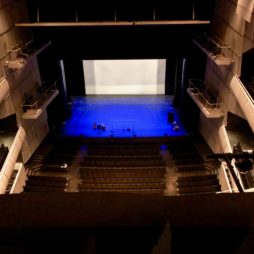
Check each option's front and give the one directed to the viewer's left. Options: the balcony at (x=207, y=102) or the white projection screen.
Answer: the balcony

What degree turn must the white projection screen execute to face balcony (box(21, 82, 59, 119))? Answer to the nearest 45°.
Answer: approximately 45° to its right

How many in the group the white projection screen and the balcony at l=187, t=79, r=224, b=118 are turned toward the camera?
1

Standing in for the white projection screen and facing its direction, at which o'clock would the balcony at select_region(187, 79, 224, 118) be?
The balcony is roughly at 11 o'clock from the white projection screen.

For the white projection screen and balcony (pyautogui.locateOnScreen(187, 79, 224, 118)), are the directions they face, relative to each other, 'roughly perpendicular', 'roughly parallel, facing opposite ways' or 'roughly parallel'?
roughly perpendicular

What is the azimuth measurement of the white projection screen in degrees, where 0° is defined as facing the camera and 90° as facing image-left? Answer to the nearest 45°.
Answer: approximately 0°

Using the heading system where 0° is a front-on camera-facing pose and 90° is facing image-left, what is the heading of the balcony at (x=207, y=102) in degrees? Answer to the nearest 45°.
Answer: approximately 90°
